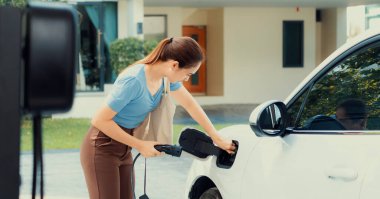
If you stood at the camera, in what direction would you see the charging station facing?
facing to the right of the viewer

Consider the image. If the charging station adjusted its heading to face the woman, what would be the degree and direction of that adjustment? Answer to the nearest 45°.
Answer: approximately 90° to its left

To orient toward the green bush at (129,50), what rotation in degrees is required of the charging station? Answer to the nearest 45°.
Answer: approximately 90° to its left

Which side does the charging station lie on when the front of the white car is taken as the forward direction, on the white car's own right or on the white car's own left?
on the white car's own left

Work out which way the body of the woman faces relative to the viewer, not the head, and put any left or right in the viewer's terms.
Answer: facing the viewer and to the right of the viewer

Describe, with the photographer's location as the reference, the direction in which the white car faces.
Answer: facing away from the viewer and to the left of the viewer

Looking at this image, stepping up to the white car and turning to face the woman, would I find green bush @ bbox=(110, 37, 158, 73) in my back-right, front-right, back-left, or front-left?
front-right

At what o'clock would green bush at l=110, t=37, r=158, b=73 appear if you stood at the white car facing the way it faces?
The green bush is roughly at 1 o'clock from the white car.
